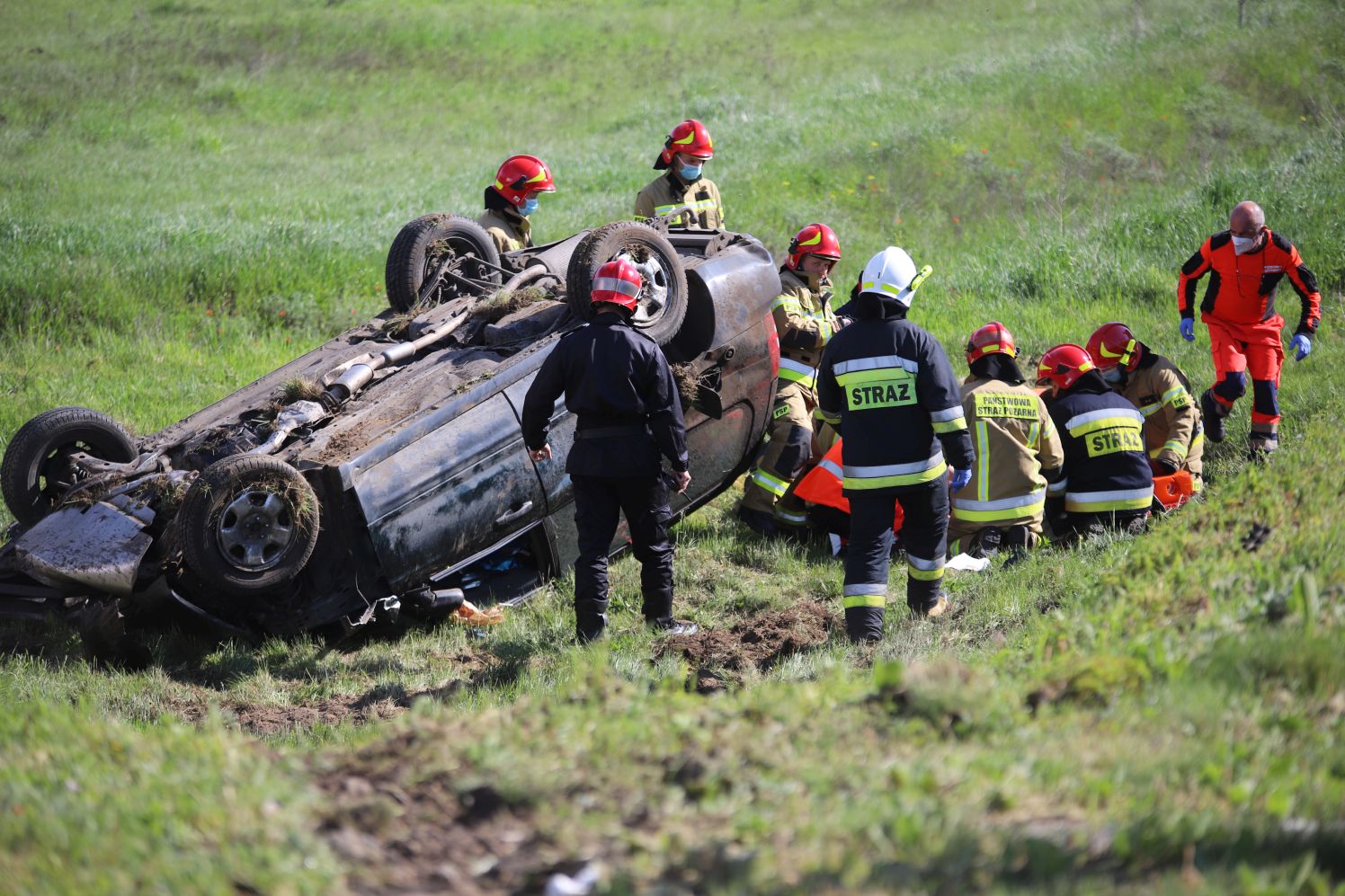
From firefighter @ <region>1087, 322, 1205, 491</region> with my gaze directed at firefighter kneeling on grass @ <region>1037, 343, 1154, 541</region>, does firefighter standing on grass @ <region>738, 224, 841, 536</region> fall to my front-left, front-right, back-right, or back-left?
front-right

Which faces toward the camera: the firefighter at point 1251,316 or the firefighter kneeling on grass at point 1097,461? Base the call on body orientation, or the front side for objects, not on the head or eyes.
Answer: the firefighter

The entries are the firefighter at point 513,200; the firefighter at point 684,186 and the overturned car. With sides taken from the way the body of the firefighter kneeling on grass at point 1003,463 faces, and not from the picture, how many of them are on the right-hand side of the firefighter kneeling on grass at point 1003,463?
0

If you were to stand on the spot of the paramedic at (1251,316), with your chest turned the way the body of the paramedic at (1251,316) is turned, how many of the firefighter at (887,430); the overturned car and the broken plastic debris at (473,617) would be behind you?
0

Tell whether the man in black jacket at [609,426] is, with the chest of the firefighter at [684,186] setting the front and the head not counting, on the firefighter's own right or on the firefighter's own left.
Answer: on the firefighter's own right

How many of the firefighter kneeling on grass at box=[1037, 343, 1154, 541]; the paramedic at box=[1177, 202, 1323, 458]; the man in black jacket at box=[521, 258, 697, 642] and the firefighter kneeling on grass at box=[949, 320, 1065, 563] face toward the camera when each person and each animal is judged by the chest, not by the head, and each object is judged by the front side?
1

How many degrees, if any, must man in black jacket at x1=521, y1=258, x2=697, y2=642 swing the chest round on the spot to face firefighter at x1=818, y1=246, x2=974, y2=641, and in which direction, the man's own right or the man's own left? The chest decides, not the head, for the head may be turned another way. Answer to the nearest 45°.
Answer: approximately 90° to the man's own right

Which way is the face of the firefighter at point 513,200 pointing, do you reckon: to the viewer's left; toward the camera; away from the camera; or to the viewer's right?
to the viewer's right

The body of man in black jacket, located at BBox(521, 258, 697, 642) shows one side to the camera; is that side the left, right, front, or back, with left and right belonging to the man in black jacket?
back

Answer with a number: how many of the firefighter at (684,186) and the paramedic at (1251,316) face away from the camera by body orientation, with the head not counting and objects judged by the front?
0

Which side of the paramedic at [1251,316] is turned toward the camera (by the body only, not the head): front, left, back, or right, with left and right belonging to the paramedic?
front

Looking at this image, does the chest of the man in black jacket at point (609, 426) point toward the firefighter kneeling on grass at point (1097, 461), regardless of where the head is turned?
no

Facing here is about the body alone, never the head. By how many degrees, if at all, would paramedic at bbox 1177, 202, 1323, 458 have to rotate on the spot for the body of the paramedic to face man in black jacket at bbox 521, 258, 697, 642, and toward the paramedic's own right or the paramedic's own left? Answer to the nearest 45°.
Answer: approximately 45° to the paramedic's own right

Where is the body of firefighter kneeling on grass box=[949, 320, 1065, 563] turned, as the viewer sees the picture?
away from the camera

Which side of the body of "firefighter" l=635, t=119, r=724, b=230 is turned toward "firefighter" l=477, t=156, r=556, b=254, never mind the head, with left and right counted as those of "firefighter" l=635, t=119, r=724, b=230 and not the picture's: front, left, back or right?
right

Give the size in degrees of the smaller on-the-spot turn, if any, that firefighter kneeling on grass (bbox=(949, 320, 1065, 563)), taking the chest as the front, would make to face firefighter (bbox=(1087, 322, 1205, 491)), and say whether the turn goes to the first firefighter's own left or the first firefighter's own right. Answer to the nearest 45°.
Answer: approximately 45° to the first firefighter's own right

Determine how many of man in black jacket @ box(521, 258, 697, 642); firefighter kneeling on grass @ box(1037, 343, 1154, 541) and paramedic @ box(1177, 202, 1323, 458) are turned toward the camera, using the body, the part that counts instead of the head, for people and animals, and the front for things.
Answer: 1

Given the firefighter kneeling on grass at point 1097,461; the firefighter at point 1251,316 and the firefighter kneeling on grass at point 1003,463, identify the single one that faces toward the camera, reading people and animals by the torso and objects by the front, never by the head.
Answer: the firefighter

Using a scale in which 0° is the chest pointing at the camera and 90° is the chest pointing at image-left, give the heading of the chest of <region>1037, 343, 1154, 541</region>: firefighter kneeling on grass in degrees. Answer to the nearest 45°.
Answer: approximately 135°

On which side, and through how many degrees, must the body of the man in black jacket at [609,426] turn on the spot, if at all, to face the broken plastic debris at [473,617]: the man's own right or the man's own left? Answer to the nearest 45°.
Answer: approximately 45° to the man's own left
